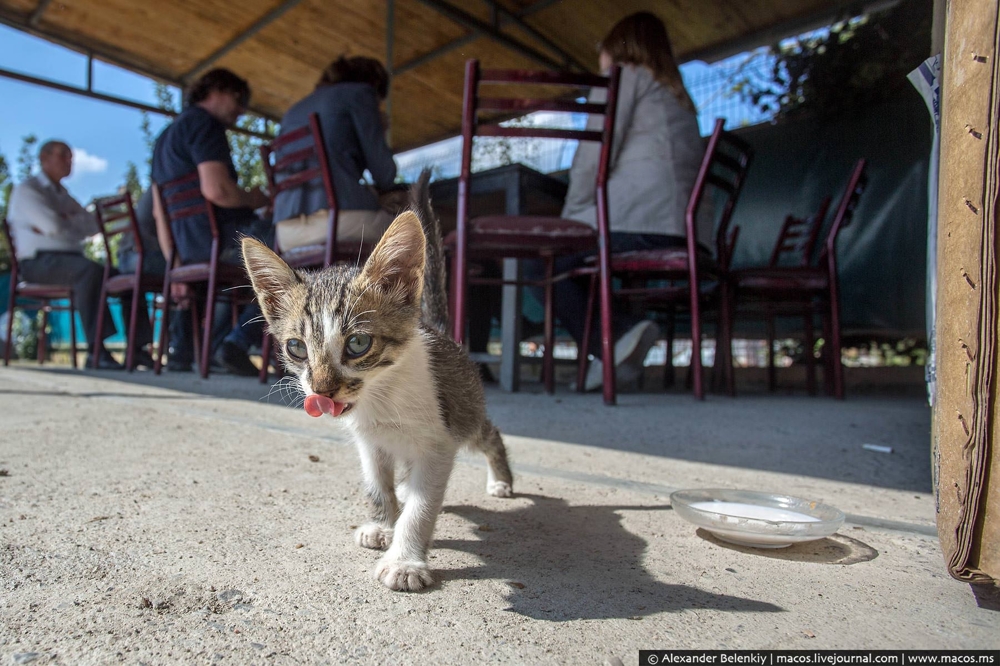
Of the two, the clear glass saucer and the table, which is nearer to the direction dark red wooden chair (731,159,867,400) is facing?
the table

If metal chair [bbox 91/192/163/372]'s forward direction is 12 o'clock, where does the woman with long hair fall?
The woman with long hair is roughly at 3 o'clock from the metal chair.

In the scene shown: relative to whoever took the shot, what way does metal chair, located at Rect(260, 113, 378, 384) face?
facing away from the viewer and to the right of the viewer

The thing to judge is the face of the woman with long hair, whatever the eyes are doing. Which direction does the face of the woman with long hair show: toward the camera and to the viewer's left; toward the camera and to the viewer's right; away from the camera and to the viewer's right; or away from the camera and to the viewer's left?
away from the camera and to the viewer's left

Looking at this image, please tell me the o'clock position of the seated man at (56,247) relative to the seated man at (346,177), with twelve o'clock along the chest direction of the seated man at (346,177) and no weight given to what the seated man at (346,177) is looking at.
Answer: the seated man at (56,247) is roughly at 9 o'clock from the seated man at (346,177).

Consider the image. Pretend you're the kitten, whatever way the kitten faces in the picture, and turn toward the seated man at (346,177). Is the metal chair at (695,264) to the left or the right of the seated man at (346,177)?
right

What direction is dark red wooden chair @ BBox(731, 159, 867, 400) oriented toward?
to the viewer's left

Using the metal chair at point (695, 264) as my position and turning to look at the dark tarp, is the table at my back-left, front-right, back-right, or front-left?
back-left

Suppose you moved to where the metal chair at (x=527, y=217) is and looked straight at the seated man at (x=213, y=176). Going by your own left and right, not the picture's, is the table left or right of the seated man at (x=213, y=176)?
right

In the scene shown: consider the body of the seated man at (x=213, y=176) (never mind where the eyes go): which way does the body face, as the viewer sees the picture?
to the viewer's right

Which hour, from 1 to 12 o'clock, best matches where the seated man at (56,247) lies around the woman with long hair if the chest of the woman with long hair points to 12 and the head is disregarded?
The seated man is roughly at 11 o'clock from the woman with long hair.

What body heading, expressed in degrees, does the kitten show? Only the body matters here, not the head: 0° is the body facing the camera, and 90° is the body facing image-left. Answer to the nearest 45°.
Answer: approximately 45°

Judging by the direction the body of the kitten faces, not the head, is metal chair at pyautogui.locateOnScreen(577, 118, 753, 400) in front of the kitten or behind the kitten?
behind
